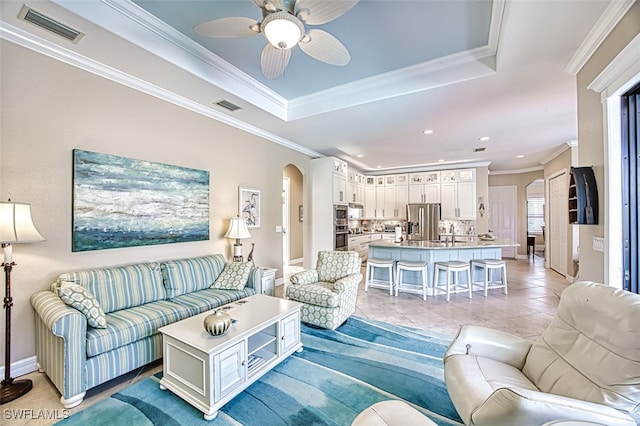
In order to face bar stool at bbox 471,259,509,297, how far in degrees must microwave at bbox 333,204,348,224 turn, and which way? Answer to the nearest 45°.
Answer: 0° — it already faces it

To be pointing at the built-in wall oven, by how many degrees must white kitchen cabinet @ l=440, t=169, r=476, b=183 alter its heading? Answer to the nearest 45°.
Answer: approximately 45° to its right

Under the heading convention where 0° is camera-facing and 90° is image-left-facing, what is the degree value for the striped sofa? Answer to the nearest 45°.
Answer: approximately 315°

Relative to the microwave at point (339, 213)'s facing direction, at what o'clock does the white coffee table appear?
The white coffee table is roughly at 2 o'clock from the microwave.

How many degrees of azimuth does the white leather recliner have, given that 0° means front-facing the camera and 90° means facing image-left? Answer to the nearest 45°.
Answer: approximately 45°

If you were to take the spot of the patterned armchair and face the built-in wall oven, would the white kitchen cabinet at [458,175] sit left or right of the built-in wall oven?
right

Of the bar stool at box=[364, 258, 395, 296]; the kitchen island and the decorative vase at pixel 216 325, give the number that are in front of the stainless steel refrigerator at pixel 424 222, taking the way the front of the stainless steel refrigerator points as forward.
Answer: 3

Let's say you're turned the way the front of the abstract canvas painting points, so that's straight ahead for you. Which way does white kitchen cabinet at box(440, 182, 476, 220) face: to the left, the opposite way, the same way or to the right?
to the right

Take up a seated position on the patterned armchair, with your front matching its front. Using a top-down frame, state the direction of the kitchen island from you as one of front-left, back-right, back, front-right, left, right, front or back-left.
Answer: back
